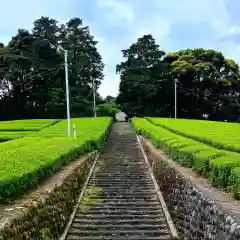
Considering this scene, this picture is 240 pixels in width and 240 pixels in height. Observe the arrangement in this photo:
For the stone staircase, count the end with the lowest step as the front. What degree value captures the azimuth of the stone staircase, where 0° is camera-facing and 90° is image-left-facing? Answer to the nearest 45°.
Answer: approximately 0°

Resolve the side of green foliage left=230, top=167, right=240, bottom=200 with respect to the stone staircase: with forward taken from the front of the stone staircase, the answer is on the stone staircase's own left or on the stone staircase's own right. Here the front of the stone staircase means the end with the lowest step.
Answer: on the stone staircase's own left

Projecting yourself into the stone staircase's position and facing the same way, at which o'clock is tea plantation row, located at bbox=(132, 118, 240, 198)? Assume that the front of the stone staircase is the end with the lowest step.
The tea plantation row is roughly at 9 o'clock from the stone staircase.
